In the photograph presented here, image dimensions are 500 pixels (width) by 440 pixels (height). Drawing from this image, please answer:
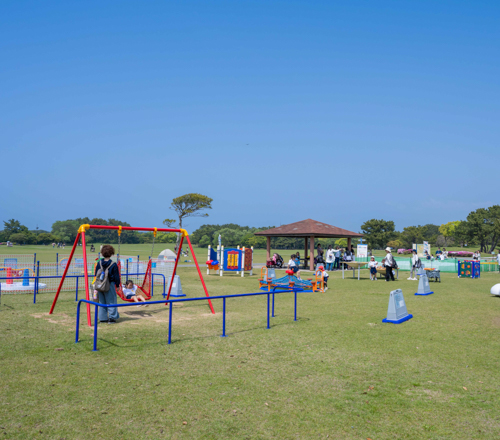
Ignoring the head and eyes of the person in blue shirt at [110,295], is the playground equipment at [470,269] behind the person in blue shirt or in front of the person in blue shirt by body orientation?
in front

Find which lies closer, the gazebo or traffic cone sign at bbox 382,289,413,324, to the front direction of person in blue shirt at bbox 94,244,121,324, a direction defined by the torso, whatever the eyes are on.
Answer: the gazebo

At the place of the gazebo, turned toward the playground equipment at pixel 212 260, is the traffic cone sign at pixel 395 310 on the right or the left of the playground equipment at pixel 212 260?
left

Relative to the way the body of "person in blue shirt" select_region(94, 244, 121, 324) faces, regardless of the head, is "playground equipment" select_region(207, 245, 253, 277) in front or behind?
in front

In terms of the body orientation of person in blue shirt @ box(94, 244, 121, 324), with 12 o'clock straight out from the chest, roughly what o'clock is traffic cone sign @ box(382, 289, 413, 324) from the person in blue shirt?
The traffic cone sign is roughly at 2 o'clock from the person in blue shirt.

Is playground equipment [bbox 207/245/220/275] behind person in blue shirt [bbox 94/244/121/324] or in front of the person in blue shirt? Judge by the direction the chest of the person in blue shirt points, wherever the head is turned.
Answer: in front

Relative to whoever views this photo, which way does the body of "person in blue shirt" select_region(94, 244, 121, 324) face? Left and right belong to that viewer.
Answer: facing away from the viewer and to the right of the viewer
